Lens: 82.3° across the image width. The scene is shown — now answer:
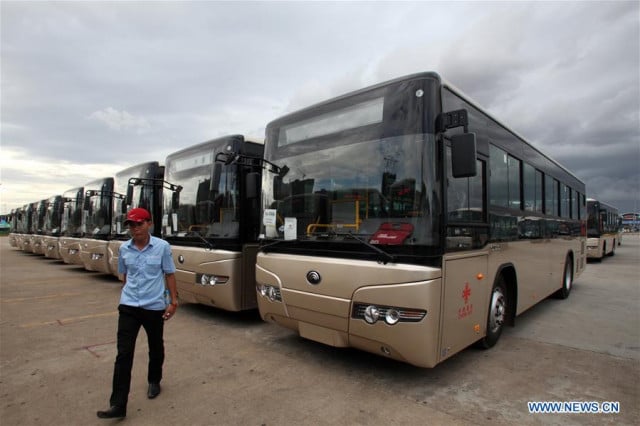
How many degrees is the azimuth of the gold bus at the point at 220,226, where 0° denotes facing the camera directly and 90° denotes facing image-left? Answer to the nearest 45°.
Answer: approximately 45°

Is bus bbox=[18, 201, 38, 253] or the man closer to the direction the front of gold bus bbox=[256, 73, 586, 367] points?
the man

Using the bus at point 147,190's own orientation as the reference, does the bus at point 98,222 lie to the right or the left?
on its right

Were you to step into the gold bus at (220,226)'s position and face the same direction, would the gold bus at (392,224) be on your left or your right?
on your left

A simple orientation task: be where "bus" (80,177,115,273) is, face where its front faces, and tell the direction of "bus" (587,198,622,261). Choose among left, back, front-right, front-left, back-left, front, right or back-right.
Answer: back-left

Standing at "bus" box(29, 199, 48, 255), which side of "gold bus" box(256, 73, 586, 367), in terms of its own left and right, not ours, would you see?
right

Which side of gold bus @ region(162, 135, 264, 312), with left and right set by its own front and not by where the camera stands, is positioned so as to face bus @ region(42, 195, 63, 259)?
right

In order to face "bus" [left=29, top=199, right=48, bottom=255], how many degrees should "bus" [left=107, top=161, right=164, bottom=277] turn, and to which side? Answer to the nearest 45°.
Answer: approximately 135° to its right

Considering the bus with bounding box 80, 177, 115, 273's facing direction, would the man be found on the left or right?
on its left

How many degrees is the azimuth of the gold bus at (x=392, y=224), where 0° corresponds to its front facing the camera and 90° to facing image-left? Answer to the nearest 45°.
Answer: approximately 45°

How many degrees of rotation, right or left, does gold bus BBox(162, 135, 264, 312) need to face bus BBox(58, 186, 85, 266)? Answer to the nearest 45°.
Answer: approximately 90° to its right
